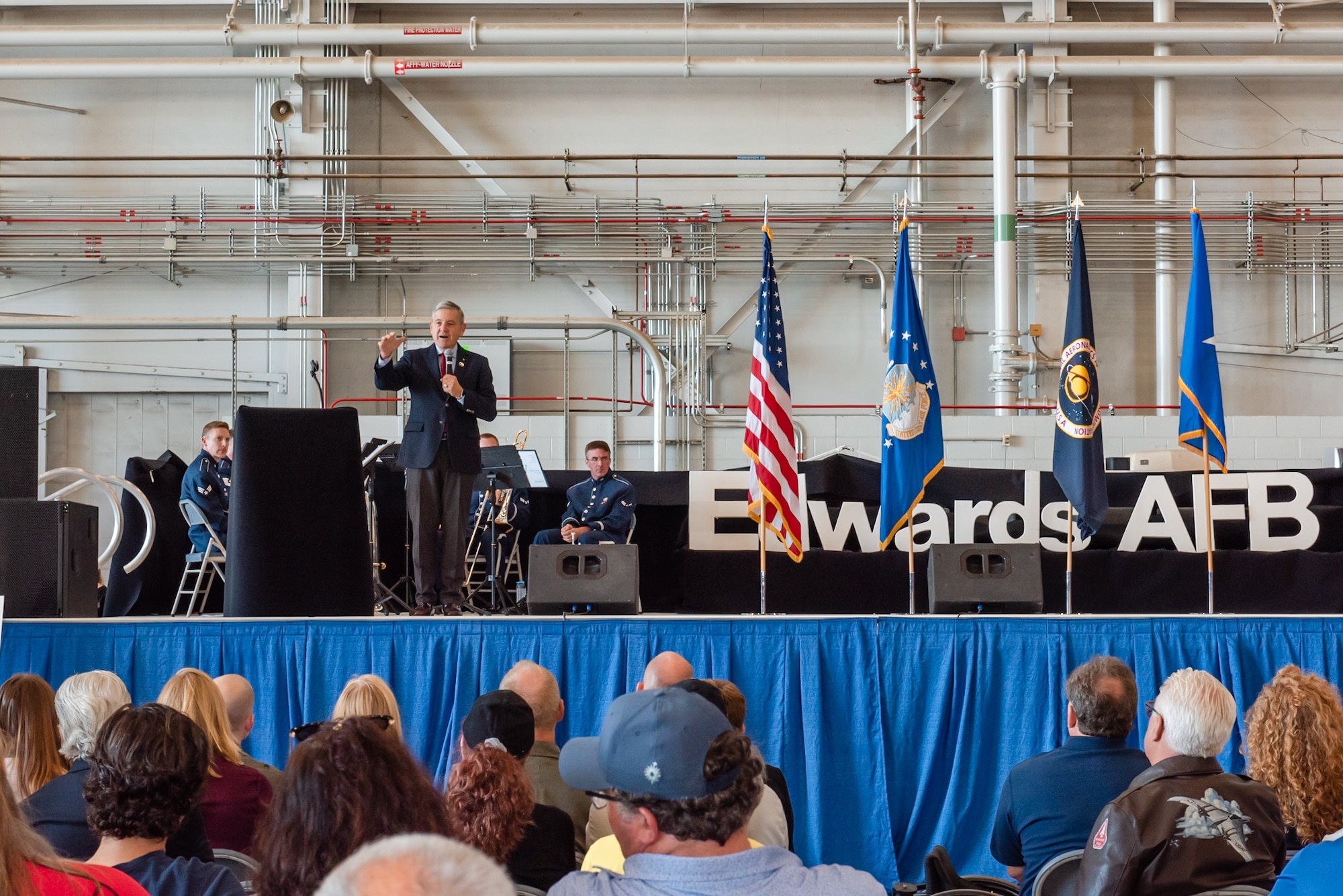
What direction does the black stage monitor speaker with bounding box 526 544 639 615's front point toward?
away from the camera

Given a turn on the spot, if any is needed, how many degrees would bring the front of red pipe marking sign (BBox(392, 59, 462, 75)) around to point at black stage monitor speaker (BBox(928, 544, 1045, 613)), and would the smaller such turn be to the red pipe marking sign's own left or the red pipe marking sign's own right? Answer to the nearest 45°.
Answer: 0° — it already faces it

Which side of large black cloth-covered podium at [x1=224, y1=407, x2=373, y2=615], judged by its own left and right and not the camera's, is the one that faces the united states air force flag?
left

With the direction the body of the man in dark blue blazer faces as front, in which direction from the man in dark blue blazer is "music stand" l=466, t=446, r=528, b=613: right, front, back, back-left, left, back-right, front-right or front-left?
back

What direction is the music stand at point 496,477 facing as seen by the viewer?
away from the camera
